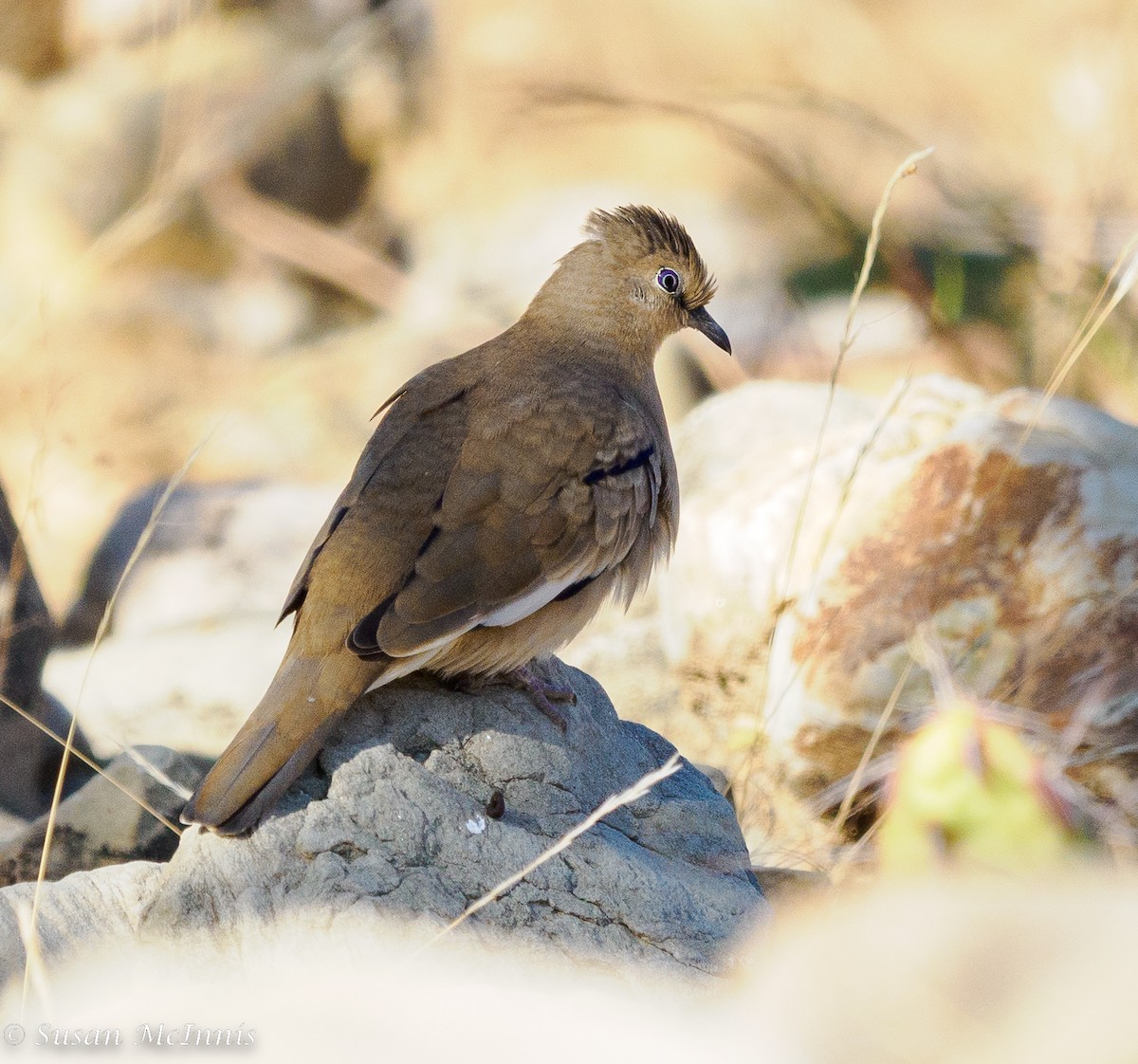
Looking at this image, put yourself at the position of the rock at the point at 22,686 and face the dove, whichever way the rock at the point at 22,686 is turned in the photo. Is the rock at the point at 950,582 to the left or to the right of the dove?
left

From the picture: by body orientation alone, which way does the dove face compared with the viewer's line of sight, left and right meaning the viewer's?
facing away from the viewer and to the right of the viewer

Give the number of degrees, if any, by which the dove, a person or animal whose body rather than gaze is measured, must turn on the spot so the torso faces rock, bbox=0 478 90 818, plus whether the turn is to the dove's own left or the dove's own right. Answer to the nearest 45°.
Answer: approximately 90° to the dove's own left

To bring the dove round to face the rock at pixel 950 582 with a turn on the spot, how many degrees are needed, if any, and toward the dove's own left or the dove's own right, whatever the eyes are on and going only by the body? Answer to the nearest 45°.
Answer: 0° — it already faces it

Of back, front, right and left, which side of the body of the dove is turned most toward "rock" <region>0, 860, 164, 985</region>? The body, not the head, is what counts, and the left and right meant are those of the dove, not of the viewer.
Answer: back

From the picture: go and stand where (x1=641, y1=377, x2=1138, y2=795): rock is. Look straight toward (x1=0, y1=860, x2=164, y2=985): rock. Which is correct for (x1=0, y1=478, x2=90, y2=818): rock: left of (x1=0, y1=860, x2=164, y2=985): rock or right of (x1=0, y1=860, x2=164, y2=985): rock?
right
